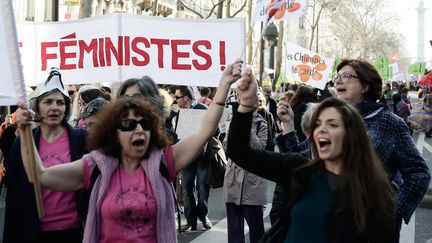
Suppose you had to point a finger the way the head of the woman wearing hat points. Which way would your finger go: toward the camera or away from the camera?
toward the camera

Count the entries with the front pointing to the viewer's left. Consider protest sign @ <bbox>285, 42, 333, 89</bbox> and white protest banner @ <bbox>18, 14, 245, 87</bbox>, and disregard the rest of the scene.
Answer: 0

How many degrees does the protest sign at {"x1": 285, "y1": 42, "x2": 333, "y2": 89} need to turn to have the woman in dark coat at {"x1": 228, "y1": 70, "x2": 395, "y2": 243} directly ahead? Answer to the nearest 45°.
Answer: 0° — it already faces them

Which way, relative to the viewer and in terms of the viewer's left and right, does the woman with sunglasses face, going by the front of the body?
facing the viewer

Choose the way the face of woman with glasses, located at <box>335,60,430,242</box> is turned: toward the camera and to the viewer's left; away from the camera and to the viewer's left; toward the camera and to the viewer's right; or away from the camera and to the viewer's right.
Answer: toward the camera and to the viewer's left

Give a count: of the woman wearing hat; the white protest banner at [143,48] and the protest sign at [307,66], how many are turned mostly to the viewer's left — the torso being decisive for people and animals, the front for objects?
0

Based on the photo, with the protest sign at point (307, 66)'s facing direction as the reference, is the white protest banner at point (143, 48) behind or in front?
in front

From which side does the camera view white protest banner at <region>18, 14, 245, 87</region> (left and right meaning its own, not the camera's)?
front
